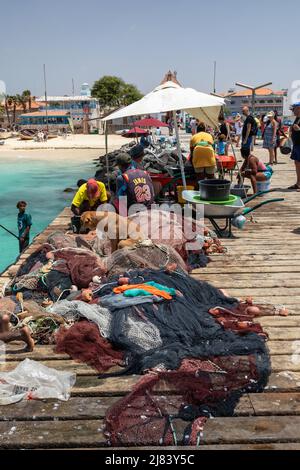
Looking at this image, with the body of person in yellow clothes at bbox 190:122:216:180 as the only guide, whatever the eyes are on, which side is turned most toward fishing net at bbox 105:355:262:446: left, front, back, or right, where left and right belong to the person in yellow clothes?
back

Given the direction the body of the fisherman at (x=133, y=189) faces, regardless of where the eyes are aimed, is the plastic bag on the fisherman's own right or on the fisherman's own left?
on the fisherman's own left

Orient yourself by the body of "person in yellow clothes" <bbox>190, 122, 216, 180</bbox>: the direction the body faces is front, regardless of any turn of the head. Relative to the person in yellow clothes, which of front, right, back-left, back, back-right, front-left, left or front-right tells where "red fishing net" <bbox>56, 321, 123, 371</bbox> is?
back

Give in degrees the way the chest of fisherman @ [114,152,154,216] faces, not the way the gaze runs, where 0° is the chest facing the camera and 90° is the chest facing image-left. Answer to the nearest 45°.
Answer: approximately 135°

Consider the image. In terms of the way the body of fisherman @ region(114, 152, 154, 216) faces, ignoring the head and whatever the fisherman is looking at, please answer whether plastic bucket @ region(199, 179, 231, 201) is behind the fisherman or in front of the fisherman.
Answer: behind

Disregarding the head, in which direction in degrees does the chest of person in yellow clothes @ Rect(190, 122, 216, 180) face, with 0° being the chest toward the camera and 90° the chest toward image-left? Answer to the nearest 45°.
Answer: approximately 180°

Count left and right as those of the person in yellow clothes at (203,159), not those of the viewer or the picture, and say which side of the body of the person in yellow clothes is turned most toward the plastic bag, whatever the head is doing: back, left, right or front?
back
